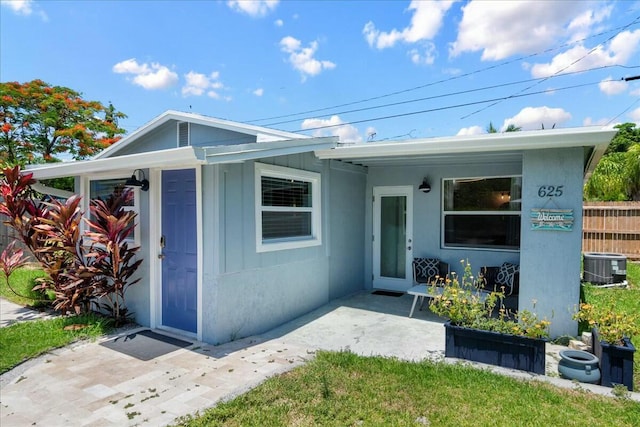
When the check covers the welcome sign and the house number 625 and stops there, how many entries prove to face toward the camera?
2

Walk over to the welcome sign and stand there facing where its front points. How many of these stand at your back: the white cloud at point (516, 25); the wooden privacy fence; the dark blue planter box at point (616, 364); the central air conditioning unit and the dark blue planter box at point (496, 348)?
3

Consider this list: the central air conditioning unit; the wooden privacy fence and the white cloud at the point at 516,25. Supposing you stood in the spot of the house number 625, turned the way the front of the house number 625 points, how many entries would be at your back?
3

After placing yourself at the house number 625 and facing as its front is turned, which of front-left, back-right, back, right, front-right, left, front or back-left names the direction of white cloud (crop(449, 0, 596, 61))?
back

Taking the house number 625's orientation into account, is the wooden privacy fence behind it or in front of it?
behind

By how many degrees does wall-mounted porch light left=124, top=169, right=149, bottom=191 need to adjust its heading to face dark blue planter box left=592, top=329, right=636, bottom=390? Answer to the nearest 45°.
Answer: approximately 90° to its left

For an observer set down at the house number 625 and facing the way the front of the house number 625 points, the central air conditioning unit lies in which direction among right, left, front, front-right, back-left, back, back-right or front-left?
back

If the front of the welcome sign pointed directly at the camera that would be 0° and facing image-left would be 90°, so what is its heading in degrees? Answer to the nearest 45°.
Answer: approximately 0°
